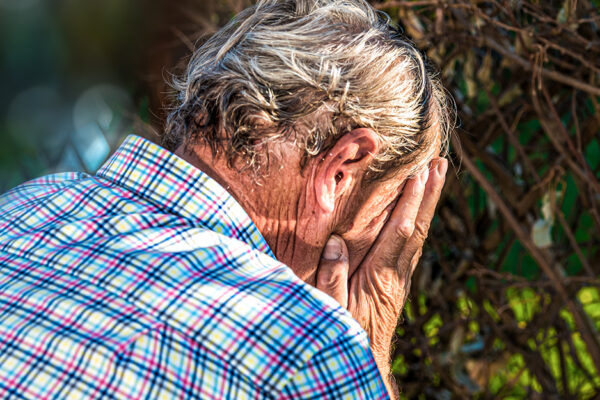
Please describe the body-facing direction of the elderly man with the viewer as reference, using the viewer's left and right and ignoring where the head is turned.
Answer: facing away from the viewer and to the right of the viewer

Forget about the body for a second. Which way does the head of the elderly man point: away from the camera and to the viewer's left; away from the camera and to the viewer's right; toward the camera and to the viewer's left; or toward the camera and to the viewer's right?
away from the camera and to the viewer's right
